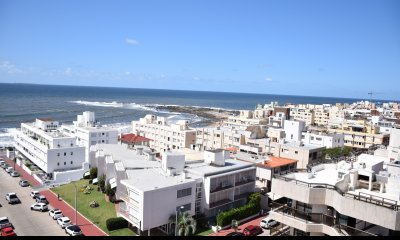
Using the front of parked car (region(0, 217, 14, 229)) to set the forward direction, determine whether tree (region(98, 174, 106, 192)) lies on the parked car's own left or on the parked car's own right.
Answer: on the parked car's own left

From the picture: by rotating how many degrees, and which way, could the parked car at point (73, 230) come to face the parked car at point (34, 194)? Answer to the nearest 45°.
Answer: approximately 45° to its right

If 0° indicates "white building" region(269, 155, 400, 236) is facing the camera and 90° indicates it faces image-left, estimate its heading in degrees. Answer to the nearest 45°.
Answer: approximately 45°

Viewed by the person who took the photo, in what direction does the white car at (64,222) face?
facing away from the viewer and to the left of the viewer

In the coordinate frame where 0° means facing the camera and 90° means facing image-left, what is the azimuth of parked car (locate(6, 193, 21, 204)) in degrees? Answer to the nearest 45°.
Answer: approximately 315°

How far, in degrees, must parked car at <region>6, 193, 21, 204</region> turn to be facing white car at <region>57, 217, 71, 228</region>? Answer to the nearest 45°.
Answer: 0° — it already faces it
